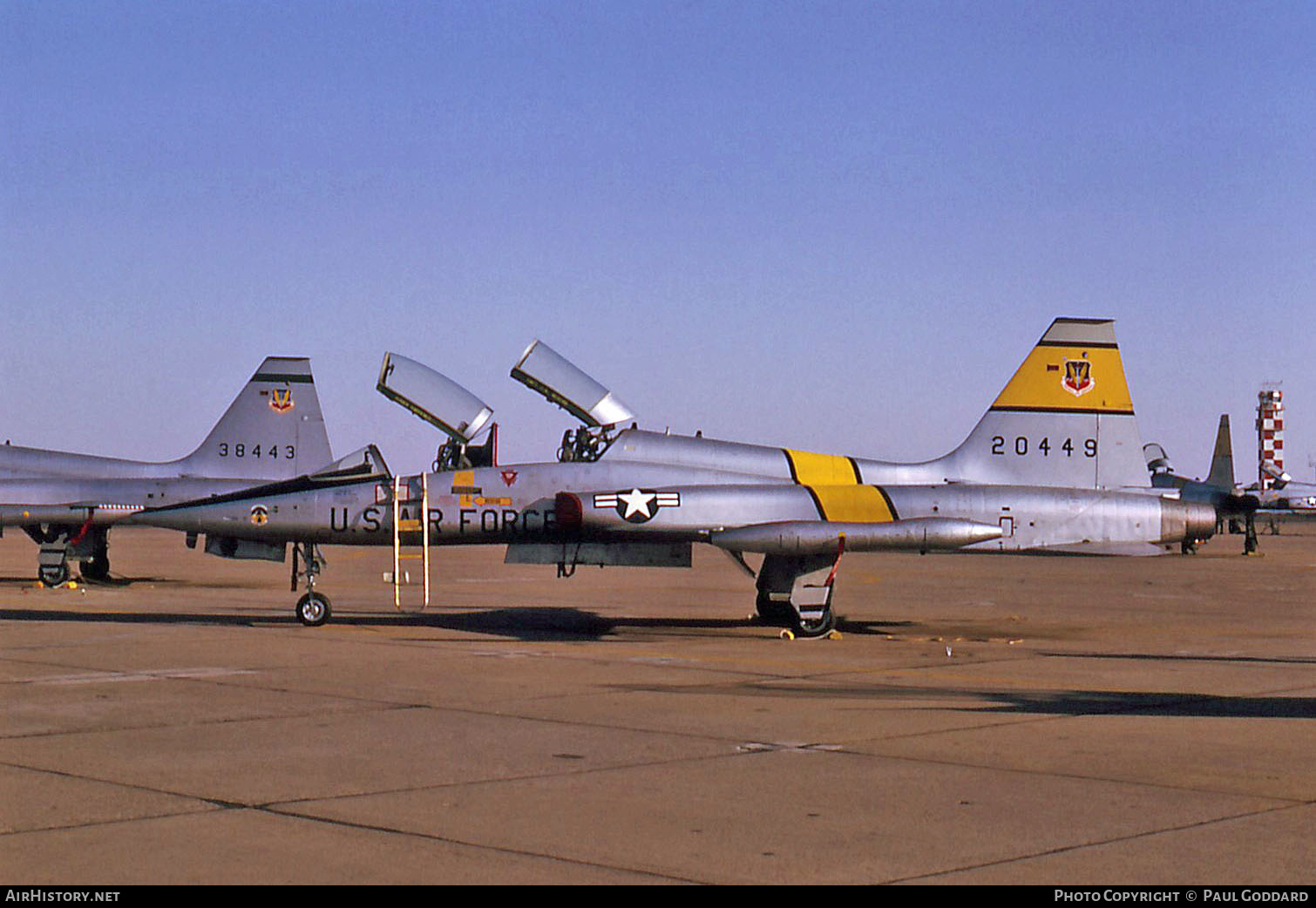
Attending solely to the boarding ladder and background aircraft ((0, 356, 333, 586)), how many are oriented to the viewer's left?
1

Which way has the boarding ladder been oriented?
toward the camera

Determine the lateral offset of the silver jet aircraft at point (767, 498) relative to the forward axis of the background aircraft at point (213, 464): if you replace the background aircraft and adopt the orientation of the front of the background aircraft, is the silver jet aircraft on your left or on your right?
on your left

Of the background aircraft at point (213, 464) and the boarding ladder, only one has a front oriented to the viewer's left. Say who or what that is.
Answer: the background aircraft

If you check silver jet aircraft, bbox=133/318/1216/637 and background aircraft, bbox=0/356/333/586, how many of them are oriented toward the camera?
0

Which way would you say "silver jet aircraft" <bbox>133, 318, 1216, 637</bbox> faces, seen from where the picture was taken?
facing to the left of the viewer

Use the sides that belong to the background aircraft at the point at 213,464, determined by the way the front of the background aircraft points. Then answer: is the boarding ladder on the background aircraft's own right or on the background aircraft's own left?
on the background aircraft's own left

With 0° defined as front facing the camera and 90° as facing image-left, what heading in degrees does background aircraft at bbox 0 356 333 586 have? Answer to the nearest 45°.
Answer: approximately 90°

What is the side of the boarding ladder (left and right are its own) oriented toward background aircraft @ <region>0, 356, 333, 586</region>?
back

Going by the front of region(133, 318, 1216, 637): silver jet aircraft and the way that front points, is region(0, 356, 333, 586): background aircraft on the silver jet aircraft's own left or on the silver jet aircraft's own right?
on the silver jet aircraft's own right

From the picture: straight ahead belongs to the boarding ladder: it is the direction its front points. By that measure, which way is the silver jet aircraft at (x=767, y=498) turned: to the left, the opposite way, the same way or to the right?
to the right
